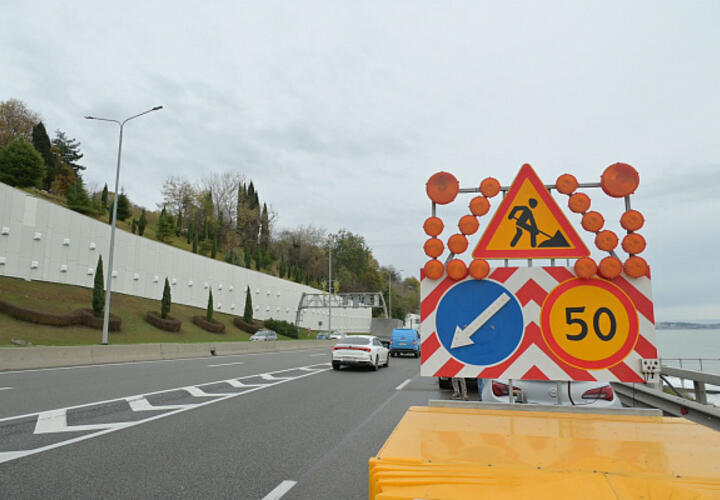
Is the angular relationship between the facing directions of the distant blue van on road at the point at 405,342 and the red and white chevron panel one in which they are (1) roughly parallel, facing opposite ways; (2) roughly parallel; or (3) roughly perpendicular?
roughly parallel, facing opposite ways

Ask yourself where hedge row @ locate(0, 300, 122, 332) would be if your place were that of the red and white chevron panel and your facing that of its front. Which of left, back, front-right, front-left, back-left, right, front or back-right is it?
back-right

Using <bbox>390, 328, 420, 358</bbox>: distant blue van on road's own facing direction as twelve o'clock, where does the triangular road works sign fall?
The triangular road works sign is roughly at 6 o'clock from the distant blue van on road.

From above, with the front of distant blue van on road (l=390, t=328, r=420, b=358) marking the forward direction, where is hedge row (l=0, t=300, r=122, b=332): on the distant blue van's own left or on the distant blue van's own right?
on the distant blue van's own left

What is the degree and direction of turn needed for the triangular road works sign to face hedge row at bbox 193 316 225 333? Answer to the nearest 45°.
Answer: approximately 135° to its right

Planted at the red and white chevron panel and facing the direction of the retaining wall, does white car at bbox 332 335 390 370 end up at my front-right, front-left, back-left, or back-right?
front-right

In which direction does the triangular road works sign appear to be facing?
toward the camera

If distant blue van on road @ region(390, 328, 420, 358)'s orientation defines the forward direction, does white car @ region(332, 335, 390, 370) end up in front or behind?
behind

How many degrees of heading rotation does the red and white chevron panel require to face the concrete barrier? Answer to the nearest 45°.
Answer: approximately 135° to its right

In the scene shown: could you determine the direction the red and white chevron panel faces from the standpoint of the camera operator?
facing the viewer

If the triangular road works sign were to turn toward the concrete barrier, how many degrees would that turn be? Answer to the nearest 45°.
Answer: approximately 135° to its right

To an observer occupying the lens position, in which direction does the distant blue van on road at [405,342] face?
facing away from the viewer

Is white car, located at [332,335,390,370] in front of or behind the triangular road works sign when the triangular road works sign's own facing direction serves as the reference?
behind

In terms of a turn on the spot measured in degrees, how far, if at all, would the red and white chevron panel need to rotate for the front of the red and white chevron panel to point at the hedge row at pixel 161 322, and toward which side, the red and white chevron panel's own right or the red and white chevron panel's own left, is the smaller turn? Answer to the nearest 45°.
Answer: approximately 135° to the red and white chevron panel's own right
